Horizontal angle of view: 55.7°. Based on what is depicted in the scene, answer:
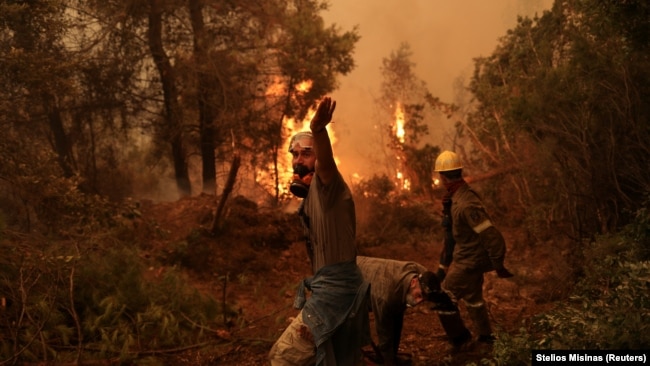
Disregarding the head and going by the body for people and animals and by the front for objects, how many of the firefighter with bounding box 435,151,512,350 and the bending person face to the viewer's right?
1

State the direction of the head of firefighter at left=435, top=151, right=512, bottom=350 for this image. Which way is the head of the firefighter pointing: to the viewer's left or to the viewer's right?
to the viewer's left

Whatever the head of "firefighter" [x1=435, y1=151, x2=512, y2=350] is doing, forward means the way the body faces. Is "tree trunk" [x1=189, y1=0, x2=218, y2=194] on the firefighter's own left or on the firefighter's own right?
on the firefighter's own right

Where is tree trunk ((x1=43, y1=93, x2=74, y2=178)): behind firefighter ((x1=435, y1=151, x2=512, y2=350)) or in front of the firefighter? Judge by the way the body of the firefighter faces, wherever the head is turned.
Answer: in front

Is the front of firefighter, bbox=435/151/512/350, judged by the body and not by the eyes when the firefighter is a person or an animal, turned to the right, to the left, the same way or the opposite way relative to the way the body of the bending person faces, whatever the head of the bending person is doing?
the opposite way

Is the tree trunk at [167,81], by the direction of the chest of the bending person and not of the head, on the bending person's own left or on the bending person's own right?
on the bending person's own left

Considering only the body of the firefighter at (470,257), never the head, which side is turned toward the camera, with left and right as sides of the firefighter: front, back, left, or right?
left

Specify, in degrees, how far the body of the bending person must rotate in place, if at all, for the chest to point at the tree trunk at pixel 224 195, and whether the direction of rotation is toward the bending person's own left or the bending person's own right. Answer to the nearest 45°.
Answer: approximately 135° to the bending person's own left

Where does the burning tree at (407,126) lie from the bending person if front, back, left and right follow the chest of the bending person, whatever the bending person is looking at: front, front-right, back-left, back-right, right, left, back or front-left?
left

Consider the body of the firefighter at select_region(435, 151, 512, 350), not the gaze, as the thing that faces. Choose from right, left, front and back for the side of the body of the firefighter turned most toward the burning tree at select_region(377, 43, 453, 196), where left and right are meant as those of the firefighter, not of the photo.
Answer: right

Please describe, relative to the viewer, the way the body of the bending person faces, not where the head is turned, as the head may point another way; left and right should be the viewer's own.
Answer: facing to the right of the viewer
